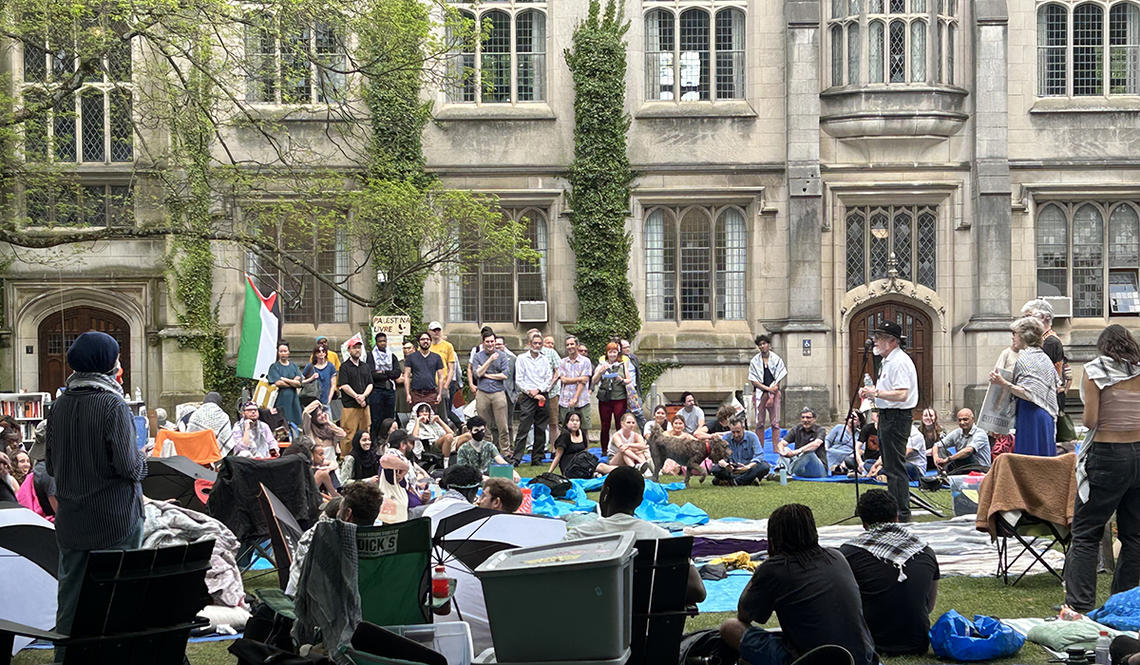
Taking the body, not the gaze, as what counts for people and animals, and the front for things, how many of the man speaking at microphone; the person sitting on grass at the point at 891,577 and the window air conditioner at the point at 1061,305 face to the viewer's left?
1

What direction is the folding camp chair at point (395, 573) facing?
away from the camera

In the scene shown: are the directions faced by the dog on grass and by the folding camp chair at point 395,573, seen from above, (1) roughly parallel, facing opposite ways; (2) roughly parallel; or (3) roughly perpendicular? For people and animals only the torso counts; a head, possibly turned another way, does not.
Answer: roughly perpendicular

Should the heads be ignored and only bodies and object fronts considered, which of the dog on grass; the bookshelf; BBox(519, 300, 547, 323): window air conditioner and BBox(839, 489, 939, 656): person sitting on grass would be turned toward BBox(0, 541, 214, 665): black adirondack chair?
the bookshelf

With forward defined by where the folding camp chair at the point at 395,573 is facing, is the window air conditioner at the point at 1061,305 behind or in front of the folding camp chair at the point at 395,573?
in front

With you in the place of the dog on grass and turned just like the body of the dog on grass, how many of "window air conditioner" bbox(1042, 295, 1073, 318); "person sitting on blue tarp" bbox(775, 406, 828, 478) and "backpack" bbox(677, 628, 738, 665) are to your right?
1

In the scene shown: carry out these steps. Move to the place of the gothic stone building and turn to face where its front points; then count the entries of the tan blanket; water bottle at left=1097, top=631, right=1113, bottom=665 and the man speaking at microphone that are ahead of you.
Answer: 3

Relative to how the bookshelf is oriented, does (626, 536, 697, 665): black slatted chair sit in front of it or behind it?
in front

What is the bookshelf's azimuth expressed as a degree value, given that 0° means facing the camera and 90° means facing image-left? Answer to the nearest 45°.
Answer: approximately 0°

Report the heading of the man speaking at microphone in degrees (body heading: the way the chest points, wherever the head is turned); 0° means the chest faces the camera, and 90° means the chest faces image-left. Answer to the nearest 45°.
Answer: approximately 90°

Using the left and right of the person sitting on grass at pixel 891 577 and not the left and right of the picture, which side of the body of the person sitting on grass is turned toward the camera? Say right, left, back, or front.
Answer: back
